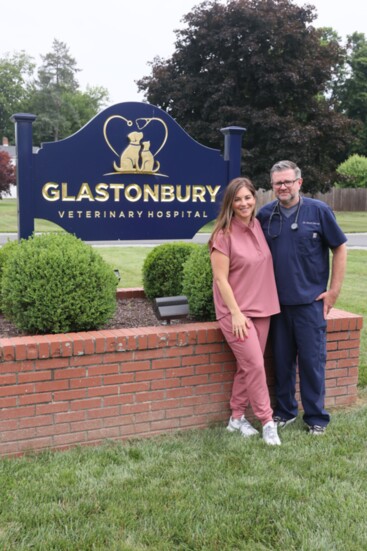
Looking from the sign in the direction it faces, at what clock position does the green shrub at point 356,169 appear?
The green shrub is roughly at 7 o'clock from the sign.

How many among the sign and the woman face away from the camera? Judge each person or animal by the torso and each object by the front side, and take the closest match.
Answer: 0

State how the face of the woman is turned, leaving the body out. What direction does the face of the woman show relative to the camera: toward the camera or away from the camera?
toward the camera

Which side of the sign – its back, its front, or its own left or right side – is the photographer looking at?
front

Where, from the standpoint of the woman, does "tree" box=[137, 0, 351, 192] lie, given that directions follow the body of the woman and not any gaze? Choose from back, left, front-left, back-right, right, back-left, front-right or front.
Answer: back-left

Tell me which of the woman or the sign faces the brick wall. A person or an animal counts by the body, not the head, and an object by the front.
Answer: the sign

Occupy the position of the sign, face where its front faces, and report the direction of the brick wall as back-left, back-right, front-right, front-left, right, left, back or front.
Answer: front

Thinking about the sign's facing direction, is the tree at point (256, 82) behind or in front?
behind

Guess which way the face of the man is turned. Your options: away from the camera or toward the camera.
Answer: toward the camera

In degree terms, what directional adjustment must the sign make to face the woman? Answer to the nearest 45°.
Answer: approximately 45° to its left

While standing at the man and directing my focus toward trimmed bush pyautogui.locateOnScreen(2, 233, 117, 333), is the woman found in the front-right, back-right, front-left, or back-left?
front-left

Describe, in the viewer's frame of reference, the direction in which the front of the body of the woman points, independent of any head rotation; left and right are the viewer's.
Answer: facing the viewer and to the right of the viewer

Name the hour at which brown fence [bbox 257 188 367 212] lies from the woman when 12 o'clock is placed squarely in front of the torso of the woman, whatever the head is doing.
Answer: The brown fence is roughly at 8 o'clock from the woman.
